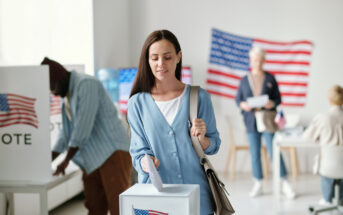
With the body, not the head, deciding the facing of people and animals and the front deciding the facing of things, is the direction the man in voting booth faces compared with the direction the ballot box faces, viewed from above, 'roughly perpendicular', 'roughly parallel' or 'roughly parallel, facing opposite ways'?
roughly perpendicular

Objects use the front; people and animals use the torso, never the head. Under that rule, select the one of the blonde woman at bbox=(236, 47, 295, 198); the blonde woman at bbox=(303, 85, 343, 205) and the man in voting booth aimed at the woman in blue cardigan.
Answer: the blonde woman at bbox=(236, 47, 295, 198)

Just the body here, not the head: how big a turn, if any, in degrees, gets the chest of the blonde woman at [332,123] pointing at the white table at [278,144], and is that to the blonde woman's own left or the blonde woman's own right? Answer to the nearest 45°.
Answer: approximately 45° to the blonde woman's own left

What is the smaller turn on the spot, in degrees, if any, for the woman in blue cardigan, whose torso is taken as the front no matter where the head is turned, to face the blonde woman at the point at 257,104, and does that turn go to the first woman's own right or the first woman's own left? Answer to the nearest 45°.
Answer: approximately 180°

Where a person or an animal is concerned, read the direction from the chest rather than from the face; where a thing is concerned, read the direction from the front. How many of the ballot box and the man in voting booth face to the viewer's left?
1

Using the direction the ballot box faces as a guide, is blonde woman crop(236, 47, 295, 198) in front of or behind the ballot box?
behind
